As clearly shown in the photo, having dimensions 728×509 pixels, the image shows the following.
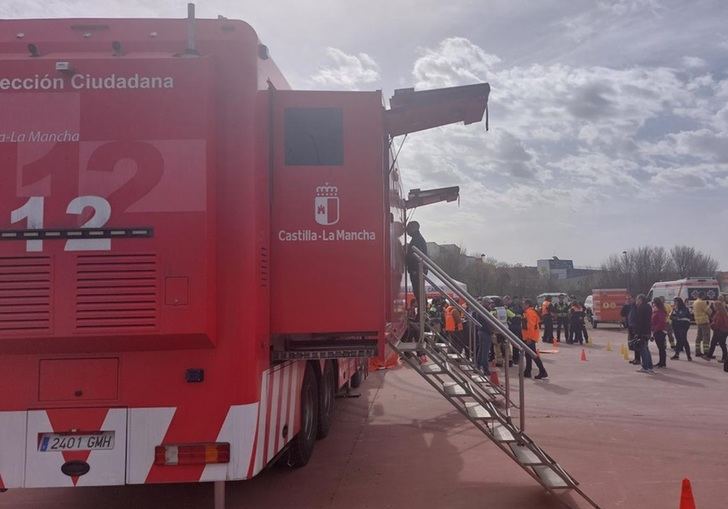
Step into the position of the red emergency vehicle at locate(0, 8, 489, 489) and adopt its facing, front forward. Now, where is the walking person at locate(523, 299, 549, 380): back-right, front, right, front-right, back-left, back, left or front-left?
front-right

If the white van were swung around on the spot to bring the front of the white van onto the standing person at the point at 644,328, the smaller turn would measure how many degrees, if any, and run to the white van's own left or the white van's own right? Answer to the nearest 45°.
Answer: approximately 90° to the white van's own left

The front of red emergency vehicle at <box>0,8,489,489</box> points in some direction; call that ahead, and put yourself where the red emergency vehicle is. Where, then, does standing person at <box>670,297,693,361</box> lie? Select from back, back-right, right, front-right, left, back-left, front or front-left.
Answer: front-right

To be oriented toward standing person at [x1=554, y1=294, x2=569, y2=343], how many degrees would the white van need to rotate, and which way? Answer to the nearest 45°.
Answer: approximately 45° to its left

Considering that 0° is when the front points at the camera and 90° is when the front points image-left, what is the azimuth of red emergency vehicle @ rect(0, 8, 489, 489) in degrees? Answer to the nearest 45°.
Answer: approximately 180°

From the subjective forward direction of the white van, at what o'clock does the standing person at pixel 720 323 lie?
The standing person is roughly at 9 o'clock from the white van.

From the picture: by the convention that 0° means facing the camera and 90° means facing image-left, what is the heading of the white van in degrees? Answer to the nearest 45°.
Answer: approximately 90°

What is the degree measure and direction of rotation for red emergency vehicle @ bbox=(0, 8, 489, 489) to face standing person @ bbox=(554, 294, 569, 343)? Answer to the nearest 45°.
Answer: approximately 45° to its right

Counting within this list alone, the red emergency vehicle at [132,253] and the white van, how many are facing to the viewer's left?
1

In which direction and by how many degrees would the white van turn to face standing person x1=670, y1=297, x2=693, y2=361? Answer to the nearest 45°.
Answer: approximately 90° to its left
